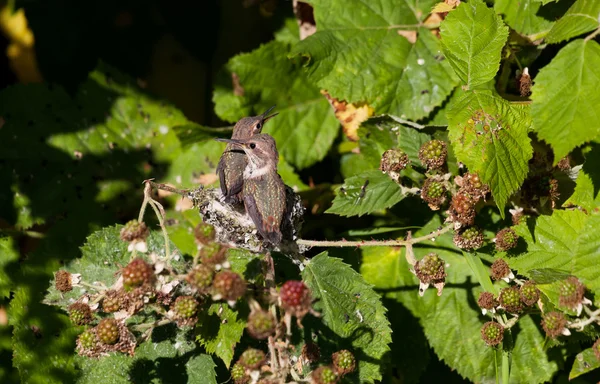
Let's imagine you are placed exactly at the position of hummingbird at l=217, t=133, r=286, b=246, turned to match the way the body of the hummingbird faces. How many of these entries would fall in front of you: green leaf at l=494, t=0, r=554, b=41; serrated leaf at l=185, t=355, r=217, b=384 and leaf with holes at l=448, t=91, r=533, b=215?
1

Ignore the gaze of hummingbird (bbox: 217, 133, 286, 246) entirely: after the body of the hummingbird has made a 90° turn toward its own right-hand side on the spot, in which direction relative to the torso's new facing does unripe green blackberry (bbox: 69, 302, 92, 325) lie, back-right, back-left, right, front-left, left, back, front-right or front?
back-left

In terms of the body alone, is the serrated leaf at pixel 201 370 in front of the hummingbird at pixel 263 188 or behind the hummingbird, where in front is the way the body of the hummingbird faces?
in front
